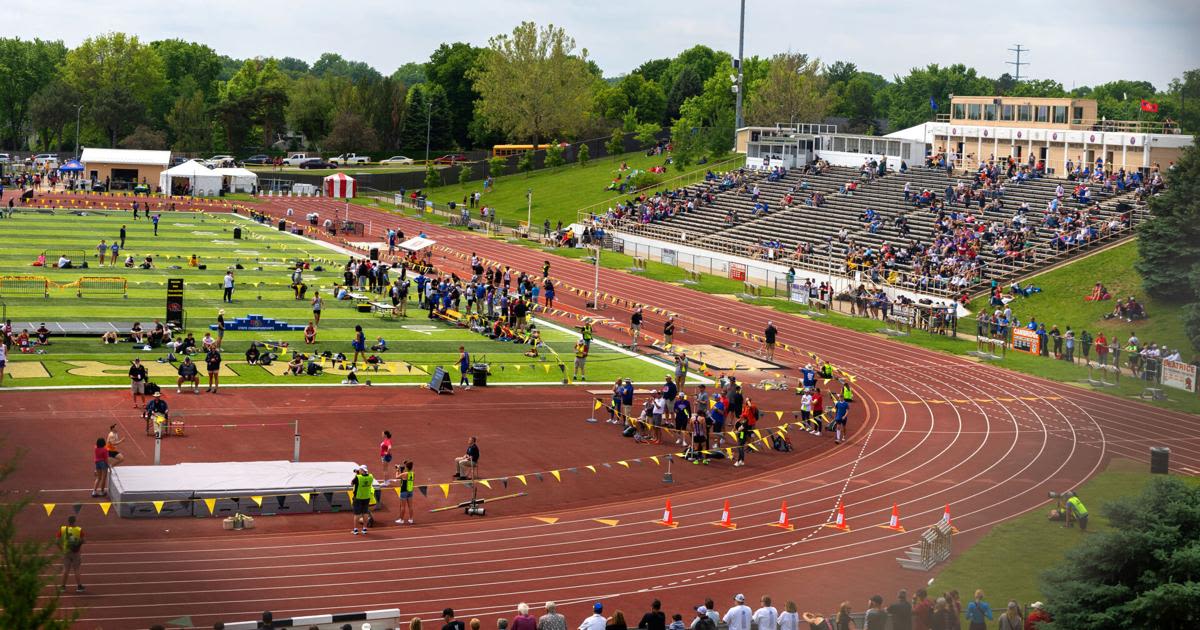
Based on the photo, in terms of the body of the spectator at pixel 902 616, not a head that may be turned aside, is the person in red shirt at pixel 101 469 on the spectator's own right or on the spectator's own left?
on the spectator's own left

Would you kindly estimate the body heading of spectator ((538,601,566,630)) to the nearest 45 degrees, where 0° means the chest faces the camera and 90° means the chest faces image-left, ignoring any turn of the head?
approximately 180°

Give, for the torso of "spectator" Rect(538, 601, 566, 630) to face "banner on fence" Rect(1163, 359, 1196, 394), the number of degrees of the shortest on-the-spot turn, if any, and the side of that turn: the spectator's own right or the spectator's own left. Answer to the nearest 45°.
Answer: approximately 45° to the spectator's own right

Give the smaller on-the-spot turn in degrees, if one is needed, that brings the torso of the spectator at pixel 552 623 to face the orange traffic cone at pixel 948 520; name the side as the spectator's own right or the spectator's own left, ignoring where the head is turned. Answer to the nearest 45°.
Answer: approximately 45° to the spectator's own right

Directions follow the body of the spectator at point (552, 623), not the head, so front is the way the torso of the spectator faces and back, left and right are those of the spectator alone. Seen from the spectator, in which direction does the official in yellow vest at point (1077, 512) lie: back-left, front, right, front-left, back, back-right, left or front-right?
front-right

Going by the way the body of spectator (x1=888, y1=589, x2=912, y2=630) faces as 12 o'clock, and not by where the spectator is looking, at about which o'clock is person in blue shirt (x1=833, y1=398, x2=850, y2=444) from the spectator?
The person in blue shirt is roughly at 12 o'clock from the spectator.

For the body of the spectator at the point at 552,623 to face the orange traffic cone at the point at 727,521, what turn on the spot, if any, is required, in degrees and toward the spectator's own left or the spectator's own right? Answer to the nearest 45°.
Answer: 0° — they already face it

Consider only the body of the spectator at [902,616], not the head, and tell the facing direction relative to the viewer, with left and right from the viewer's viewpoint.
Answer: facing away from the viewer
